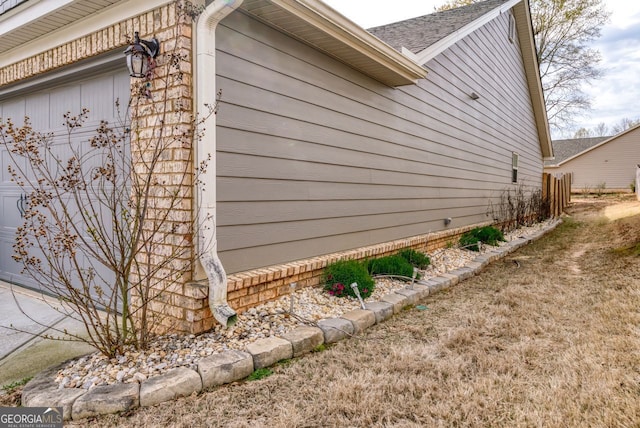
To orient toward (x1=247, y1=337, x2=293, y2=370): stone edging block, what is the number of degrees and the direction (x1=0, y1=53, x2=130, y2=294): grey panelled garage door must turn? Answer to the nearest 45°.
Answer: approximately 90° to its left

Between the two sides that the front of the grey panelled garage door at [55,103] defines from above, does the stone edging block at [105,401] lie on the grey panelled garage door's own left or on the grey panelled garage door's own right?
on the grey panelled garage door's own left

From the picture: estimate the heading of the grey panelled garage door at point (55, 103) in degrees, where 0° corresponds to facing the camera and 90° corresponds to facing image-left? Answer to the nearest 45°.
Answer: approximately 45°

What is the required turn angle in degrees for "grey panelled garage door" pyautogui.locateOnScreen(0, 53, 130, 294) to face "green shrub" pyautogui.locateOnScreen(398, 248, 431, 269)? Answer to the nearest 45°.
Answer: approximately 135° to its left

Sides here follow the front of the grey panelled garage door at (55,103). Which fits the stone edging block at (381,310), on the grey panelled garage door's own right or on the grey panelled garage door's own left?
on the grey panelled garage door's own left

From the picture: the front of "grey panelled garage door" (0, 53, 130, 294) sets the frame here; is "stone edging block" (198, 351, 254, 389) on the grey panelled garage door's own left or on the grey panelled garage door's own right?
on the grey panelled garage door's own left

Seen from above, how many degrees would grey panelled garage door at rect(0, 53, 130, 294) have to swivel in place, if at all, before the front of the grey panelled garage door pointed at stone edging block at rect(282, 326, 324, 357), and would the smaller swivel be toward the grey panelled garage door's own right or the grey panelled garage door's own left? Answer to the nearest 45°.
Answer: approximately 90° to the grey panelled garage door's own left

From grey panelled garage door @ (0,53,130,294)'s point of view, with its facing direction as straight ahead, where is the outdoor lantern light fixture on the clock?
The outdoor lantern light fixture is roughly at 10 o'clock from the grey panelled garage door.

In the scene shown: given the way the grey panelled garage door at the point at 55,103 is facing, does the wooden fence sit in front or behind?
behind
